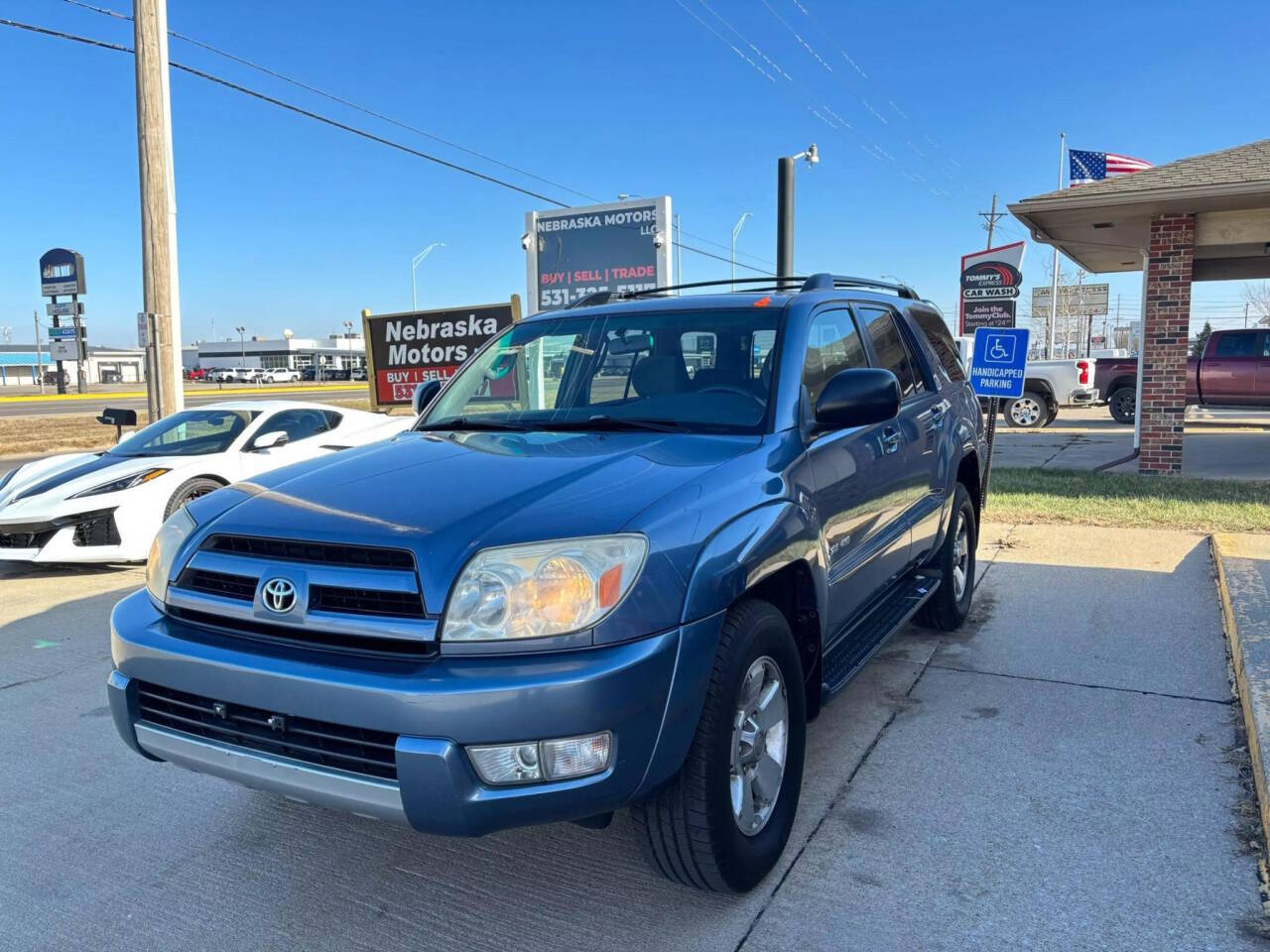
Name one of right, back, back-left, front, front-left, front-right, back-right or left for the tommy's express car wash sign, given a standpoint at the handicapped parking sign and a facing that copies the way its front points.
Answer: back

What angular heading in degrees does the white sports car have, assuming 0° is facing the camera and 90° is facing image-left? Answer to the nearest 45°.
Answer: approximately 45°

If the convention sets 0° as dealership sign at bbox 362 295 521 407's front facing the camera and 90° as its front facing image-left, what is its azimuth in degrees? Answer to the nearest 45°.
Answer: approximately 45°

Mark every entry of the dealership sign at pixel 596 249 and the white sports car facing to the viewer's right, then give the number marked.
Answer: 0

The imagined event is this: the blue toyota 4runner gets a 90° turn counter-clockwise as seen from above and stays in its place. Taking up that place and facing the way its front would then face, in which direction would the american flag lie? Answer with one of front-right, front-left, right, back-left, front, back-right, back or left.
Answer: left

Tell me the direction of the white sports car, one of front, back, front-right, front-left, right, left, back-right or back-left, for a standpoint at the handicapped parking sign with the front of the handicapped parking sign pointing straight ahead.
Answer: front-right

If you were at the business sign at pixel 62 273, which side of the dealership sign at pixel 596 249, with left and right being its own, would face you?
right

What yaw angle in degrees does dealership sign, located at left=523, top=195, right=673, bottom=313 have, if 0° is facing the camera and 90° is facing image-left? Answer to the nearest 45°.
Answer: approximately 45°
